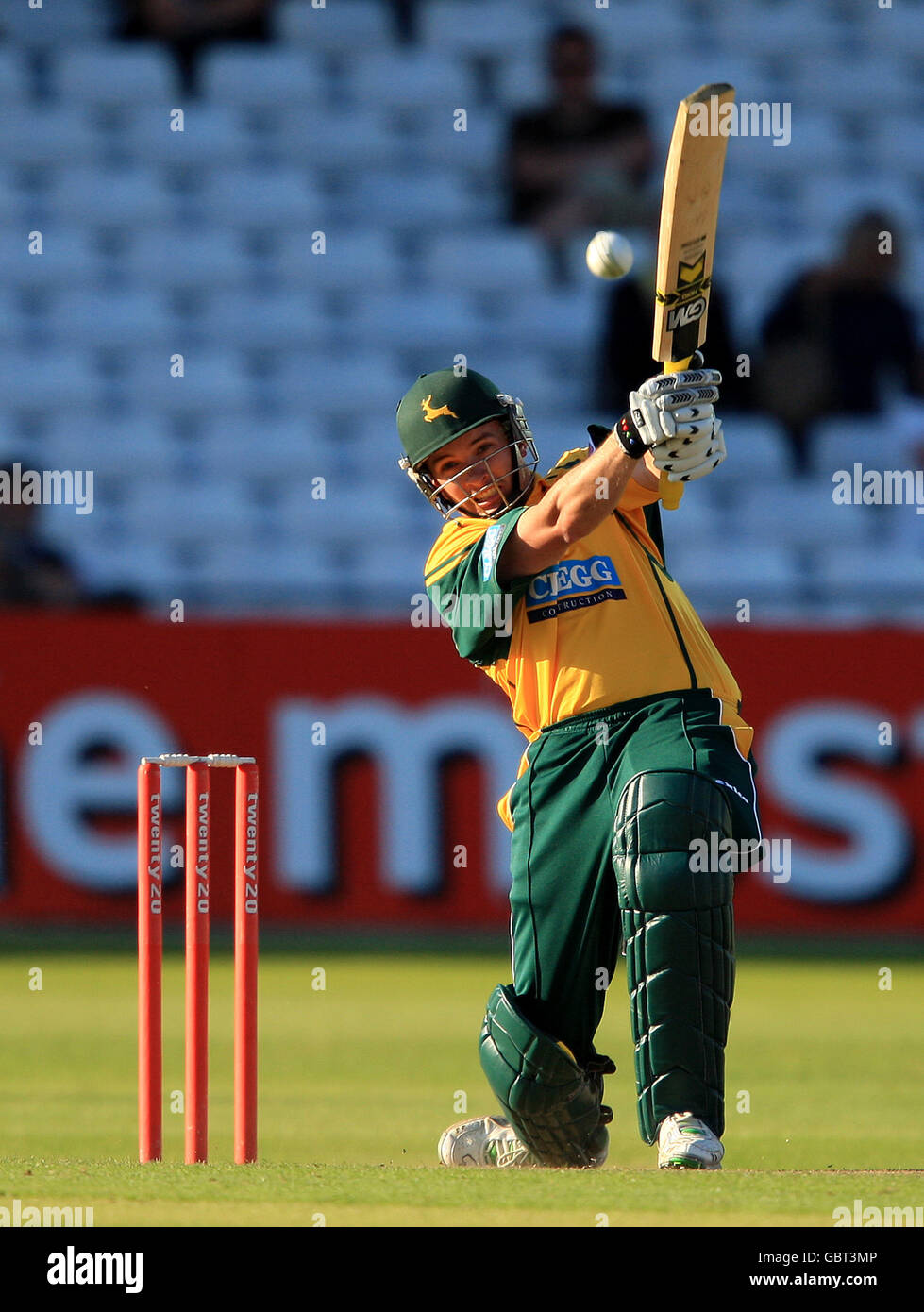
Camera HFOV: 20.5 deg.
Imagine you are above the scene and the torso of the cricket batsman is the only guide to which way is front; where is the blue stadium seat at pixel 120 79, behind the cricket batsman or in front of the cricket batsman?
behind

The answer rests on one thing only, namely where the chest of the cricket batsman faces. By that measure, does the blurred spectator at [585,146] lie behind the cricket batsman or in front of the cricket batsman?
behind

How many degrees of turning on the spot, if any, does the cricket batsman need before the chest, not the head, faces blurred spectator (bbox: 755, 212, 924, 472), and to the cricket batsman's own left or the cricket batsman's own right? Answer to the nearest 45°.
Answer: approximately 180°

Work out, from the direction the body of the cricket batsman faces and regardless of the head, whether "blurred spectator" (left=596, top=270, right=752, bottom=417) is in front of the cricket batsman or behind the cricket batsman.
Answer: behind

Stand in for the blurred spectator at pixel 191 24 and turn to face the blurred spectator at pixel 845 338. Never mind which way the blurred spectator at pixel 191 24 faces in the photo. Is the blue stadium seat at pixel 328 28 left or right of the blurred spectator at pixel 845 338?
left

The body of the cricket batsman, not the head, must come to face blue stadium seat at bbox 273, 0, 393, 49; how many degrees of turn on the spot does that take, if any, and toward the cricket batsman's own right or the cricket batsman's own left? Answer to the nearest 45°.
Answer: approximately 180°

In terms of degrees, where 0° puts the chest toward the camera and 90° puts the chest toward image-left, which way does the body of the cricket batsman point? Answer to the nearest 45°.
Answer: approximately 0°
